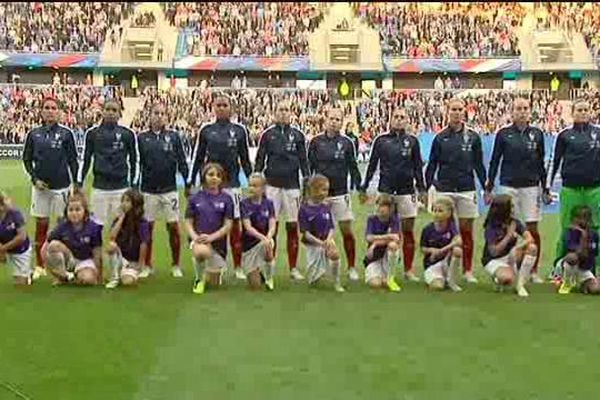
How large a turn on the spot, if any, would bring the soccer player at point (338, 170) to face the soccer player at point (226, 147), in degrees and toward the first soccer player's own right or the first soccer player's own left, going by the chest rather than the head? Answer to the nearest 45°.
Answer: approximately 90° to the first soccer player's own right

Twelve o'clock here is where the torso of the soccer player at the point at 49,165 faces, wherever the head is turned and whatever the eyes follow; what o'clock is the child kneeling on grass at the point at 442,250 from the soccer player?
The child kneeling on grass is roughly at 10 o'clock from the soccer player.

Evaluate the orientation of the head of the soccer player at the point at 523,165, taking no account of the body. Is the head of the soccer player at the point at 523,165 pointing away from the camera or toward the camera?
toward the camera

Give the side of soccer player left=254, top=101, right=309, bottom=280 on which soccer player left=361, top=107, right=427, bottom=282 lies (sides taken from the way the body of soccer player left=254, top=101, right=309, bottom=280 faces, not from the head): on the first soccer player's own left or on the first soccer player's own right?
on the first soccer player's own left

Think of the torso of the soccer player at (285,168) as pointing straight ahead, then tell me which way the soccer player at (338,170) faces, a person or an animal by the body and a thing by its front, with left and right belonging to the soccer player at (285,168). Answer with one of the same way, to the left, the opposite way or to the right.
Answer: the same way

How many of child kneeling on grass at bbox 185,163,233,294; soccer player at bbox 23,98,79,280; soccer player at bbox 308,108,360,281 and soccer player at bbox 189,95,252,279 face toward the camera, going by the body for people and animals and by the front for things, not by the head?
4

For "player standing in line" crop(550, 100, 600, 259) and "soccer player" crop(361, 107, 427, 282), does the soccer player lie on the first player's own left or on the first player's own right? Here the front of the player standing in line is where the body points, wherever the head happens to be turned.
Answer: on the first player's own right

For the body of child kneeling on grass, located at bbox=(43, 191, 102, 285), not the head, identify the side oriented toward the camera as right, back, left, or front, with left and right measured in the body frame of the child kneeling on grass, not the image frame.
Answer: front

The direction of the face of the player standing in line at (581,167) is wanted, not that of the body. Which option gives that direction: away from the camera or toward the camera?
toward the camera

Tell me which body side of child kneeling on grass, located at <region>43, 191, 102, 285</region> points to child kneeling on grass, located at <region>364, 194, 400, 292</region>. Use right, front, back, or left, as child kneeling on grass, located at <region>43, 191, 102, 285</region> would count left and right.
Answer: left

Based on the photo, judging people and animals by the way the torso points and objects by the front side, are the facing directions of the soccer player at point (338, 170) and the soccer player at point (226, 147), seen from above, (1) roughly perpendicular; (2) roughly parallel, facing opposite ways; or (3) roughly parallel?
roughly parallel

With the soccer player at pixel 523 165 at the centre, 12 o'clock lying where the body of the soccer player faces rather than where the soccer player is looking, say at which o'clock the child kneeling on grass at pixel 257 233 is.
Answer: The child kneeling on grass is roughly at 2 o'clock from the soccer player.

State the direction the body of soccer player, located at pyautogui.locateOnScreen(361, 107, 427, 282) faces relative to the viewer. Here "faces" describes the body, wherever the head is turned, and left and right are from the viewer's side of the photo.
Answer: facing the viewer

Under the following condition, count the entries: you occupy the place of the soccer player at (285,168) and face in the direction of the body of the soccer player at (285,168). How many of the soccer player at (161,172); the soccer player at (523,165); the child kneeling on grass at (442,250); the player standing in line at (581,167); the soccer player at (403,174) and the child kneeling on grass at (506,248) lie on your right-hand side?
1

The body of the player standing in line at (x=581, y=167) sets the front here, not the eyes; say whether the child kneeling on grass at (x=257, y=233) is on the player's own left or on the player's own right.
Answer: on the player's own right

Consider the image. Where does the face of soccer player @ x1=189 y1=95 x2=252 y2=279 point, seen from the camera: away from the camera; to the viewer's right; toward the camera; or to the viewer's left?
toward the camera

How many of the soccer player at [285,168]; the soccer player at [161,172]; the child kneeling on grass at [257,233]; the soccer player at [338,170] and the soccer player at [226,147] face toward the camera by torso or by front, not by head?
5

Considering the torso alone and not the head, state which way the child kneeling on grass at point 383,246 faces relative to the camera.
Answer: toward the camera

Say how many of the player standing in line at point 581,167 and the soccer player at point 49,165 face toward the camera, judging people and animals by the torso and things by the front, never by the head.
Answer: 2

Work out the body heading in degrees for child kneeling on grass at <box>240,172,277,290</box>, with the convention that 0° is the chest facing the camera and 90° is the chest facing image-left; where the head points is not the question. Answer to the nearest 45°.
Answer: approximately 0°
